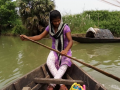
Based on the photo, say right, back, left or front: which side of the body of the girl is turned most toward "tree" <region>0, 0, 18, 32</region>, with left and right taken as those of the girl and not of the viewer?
back

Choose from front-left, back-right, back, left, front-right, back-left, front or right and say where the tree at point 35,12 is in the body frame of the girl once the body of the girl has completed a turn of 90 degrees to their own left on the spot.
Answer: left

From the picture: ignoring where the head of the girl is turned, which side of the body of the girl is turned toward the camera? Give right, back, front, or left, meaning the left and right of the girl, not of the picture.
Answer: front

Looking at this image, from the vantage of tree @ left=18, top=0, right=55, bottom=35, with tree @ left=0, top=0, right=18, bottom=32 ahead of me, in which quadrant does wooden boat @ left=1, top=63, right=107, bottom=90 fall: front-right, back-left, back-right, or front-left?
back-left
